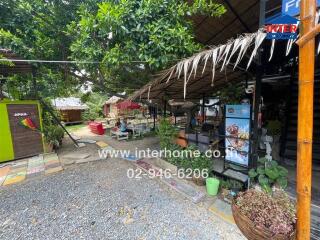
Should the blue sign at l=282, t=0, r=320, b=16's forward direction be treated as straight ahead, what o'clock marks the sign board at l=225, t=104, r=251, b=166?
The sign board is roughly at 5 o'clock from the blue sign.

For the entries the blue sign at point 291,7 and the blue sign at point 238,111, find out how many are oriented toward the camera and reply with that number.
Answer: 2

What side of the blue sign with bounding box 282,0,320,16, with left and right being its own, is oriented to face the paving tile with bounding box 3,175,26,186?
front

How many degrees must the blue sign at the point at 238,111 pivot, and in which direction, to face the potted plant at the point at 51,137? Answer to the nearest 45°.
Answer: approximately 90° to its right

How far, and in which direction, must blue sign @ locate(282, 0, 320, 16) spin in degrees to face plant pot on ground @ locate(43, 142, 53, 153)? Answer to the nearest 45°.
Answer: approximately 90° to its right
